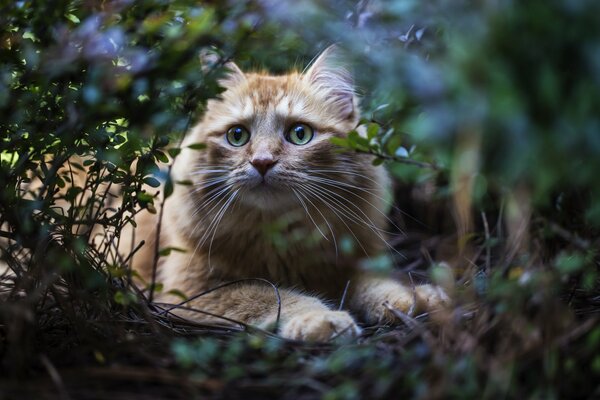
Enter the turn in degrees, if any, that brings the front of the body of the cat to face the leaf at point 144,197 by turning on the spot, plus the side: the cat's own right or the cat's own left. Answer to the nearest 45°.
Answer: approximately 90° to the cat's own right

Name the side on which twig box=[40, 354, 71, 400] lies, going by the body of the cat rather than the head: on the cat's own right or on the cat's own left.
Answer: on the cat's own right

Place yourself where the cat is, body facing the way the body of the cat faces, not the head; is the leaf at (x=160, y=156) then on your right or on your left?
on your right

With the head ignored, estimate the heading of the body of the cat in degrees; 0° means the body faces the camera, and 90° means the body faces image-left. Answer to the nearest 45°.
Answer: approximately 315°
